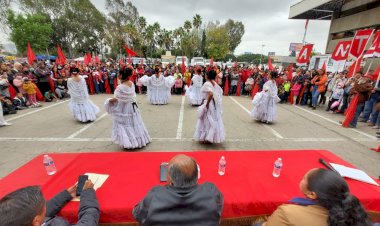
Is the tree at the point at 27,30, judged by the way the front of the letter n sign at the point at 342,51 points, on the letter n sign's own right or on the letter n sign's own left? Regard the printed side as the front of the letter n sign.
on the letter n sign's own right

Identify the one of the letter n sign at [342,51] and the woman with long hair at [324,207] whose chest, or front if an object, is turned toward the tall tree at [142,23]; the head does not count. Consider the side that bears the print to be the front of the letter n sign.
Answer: the woman with long hair

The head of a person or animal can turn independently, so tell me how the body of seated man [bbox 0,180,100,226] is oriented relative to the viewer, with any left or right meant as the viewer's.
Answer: facing away from the viewer and to the right of the viewer

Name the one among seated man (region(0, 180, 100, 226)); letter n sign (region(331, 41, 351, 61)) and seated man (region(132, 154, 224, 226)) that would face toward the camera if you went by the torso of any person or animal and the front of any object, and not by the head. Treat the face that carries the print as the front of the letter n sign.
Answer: the letter n sign

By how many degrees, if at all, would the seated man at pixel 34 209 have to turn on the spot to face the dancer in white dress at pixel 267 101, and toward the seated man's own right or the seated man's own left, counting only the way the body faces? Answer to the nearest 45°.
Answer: approximately 45° to the seated man's own right

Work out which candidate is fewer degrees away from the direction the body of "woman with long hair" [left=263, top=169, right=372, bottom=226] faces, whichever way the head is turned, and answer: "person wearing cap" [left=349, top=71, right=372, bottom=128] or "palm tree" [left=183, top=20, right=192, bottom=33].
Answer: the palm tree

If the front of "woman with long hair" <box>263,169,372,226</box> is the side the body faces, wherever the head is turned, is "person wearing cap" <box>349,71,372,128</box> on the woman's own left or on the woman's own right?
on the woman's own right

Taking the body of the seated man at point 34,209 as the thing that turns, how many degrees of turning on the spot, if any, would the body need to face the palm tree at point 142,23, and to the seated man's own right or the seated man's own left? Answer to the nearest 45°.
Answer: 0° — they already face it

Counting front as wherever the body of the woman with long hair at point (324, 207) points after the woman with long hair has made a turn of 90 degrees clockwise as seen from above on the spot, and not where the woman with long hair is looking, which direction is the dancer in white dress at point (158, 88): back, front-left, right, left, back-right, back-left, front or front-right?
left

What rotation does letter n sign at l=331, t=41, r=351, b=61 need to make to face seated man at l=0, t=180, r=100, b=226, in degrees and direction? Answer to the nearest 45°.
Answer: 0° — it already faces them

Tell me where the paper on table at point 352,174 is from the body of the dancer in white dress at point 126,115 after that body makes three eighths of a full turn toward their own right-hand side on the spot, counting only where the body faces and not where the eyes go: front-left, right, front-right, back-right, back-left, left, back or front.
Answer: front-right

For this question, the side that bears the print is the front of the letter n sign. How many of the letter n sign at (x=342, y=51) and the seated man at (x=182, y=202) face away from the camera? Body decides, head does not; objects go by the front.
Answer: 1

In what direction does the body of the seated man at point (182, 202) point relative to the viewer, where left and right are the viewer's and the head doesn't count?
facing away from the viewer

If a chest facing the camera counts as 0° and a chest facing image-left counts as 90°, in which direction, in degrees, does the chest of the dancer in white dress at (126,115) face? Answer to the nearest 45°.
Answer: approximately 135°

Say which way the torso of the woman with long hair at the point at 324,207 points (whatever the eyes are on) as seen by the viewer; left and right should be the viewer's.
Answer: facing away from the viewer and to the left of the viewer

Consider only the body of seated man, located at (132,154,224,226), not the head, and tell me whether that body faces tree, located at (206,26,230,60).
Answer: yes

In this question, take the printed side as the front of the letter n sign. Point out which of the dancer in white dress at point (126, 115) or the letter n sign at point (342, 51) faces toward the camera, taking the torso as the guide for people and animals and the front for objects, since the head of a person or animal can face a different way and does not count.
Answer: the letter n sign

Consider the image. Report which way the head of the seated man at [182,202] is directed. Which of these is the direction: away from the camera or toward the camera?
away from the camera

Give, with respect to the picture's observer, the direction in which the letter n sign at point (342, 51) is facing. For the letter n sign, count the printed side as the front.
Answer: facing the viewer
